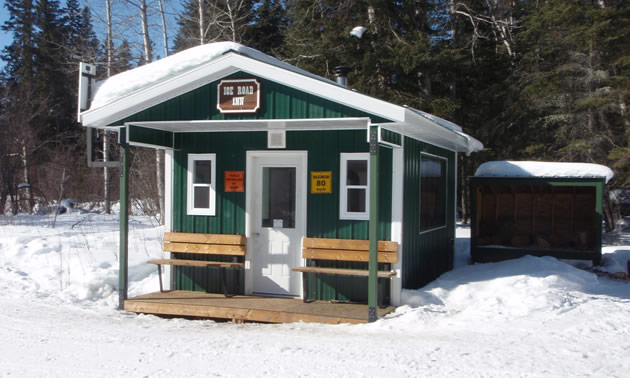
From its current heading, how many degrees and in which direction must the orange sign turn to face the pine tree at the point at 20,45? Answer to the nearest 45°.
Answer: approximately 135° to its right

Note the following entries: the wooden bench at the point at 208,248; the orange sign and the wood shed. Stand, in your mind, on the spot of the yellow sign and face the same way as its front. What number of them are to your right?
2

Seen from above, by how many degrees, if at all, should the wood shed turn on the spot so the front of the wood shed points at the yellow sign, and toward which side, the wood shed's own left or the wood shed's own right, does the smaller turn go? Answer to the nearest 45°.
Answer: approximately 45° to the wood shed's own right

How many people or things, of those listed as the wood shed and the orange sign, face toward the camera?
2

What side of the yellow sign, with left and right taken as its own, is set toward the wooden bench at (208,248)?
right

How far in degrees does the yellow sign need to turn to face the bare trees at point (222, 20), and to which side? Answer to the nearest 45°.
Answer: approximately 180°

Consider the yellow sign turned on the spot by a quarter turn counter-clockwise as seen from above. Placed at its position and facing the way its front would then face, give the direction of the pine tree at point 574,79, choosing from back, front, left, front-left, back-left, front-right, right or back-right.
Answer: front-left

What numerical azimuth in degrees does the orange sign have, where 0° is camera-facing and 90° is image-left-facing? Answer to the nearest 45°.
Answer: approximately 0°

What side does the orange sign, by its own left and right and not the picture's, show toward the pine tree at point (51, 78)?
back
